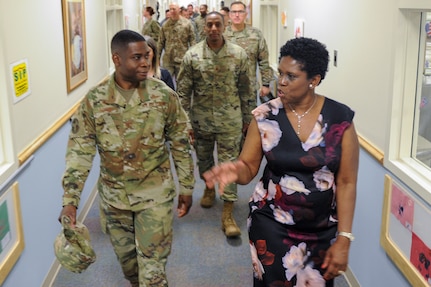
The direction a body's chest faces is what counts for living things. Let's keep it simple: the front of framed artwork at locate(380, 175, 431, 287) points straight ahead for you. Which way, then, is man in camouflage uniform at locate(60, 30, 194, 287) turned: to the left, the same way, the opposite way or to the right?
to the left

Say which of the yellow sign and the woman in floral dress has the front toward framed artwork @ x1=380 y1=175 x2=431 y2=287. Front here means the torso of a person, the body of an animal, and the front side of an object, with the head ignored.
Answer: the yellow sign

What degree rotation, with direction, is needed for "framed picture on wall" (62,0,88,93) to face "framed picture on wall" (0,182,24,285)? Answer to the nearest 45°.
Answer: approximately 45° to its right

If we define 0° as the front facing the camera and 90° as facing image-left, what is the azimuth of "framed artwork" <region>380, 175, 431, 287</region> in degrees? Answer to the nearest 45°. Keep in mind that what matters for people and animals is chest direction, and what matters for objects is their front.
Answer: approximately 45°

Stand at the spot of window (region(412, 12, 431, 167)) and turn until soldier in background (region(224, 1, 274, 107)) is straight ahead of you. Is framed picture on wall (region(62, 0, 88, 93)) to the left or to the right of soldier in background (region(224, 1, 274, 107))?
left

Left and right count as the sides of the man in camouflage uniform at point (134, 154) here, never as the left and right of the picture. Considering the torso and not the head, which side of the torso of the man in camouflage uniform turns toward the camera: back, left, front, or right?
front

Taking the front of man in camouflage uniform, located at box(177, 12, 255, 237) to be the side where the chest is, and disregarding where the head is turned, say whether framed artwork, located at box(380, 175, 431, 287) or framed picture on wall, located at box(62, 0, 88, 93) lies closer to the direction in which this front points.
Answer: the framed artwork

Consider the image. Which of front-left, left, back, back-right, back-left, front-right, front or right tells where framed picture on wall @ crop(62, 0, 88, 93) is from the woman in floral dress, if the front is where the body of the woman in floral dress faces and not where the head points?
right

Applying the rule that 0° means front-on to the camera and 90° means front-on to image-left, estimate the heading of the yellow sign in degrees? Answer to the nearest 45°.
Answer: approximately 315°

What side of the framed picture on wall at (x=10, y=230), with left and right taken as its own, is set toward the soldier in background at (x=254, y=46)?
left

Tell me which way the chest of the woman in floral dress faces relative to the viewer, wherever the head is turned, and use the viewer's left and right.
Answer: facing the viewer and to the left of the viewer

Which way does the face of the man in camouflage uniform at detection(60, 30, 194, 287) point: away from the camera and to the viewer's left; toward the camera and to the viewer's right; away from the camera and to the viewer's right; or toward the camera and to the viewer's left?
toward the camera and to the viewer's right

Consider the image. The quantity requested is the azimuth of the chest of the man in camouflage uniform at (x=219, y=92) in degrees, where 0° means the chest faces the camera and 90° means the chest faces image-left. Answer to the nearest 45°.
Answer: approximately 0°

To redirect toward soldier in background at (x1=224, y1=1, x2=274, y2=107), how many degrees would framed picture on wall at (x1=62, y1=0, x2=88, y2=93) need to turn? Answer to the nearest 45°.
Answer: approximately 45° to its left
